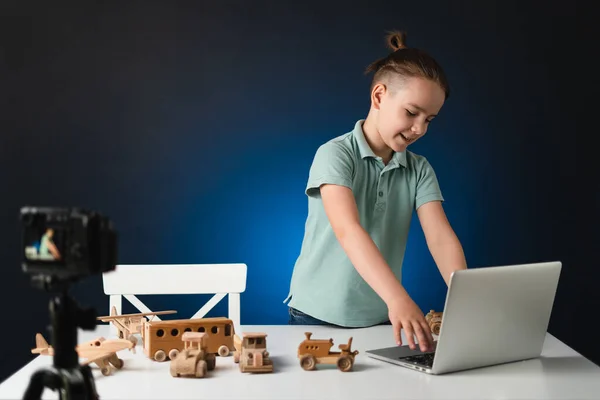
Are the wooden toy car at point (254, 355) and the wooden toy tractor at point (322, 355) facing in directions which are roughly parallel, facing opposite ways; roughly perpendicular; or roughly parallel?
roughly perpendicular

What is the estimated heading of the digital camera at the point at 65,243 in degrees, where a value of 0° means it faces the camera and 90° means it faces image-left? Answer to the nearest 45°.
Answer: approximately 225°

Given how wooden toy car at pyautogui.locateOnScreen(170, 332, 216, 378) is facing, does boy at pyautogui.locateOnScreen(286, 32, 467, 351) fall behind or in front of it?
behind

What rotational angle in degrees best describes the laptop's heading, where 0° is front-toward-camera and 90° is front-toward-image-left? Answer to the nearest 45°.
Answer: approximately 135°

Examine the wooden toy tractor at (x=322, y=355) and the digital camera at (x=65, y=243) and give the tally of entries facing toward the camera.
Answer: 0

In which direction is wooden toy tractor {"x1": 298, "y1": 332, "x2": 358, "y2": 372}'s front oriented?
to the viewer's left

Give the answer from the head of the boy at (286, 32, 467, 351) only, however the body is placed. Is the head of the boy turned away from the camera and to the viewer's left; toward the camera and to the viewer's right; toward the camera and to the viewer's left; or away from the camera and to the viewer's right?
toward the camera and to the viewer's right
